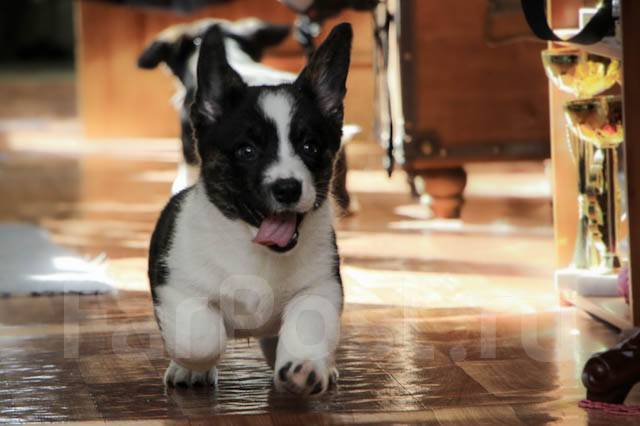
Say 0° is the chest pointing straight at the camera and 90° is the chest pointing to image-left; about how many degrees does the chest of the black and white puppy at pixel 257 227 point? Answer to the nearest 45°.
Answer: approximately 0°

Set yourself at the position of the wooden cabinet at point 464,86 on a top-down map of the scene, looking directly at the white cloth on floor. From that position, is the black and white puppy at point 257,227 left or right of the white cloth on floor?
left

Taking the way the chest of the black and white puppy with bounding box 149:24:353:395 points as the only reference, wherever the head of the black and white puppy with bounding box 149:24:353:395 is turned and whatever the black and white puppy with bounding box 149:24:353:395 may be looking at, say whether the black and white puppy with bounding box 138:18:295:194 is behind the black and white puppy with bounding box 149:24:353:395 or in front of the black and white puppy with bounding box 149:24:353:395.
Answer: behind

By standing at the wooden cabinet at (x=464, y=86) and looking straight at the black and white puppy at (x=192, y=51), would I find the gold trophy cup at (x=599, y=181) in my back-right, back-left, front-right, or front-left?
back-left

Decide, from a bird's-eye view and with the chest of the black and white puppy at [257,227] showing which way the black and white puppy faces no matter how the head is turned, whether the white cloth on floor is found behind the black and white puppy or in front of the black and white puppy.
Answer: behind

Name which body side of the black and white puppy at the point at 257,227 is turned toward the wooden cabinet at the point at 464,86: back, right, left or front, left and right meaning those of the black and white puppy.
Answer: back
